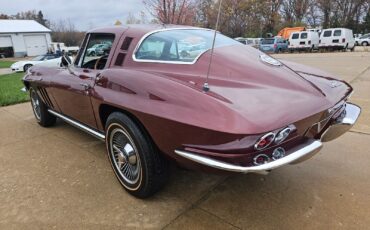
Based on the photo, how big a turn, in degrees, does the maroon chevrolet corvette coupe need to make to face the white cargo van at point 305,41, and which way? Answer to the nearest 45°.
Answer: approximately 45° to its right

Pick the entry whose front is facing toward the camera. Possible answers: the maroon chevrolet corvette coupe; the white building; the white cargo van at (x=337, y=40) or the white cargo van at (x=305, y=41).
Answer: the white building

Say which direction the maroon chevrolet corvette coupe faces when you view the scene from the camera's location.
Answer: facing away from the viewer and to the left of the viewer

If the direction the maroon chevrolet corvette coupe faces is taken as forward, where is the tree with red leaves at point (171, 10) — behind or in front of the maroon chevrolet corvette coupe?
in front

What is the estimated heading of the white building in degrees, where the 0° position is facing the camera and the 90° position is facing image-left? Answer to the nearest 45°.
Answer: approximately 0°

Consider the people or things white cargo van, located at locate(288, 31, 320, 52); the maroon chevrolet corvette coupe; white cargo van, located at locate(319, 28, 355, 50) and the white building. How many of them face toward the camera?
1

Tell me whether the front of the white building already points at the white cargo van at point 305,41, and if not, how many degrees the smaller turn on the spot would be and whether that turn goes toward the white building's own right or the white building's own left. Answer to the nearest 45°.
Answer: approximately 45° to the white building's own left

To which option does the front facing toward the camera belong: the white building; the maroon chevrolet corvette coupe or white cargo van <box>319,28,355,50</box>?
the white building
